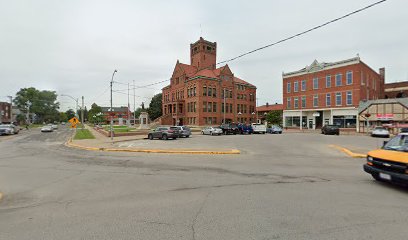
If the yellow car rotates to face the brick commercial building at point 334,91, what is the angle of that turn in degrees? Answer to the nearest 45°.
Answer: approximately 135° to its right

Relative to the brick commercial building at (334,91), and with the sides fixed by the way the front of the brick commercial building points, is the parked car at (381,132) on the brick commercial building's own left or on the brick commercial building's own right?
on the brick commercial building's own left

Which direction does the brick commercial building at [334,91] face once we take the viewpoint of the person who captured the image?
facing the viewer and to the left of the viewer

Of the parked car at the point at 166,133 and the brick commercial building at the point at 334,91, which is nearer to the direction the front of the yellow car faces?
the parked car

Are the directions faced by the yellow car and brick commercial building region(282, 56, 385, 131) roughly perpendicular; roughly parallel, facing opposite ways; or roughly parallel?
roughly parallel

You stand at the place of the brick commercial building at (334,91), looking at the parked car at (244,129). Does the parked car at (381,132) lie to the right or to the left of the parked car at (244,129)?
left

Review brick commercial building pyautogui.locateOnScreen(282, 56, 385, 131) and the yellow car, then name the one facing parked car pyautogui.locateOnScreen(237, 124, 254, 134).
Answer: the brick commercial building

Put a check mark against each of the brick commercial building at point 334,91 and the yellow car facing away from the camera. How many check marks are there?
0

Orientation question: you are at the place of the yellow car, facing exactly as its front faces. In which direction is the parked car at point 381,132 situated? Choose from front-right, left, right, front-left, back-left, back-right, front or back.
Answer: back-right

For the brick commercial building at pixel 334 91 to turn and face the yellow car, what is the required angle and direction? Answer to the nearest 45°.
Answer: approximately 45° to its left

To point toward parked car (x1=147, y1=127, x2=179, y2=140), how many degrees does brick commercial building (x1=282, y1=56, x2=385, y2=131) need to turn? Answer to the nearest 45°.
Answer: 0° — it already faces it

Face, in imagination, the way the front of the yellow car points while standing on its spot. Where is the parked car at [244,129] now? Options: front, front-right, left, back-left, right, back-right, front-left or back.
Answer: right

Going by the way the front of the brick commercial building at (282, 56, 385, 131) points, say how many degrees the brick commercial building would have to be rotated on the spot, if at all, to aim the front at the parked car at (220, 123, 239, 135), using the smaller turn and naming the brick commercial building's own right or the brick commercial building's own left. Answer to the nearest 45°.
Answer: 0° — it already faces it

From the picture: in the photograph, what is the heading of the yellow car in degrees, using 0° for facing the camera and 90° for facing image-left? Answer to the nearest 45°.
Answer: approximately 45°
